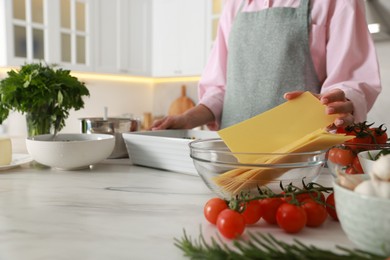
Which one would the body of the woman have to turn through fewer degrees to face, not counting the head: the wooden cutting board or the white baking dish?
the white baking dish

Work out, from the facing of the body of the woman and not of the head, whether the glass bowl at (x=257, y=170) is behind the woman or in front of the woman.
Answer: in front

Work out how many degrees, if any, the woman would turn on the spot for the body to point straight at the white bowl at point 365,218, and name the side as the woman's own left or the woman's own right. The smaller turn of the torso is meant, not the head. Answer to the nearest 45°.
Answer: approximately 45° to the woman's own left

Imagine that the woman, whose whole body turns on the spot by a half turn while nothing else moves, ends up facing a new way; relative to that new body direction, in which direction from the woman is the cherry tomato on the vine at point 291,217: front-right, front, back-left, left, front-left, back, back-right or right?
back-right

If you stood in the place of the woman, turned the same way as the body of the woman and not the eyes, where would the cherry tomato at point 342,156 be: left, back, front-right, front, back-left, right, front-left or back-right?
front-left

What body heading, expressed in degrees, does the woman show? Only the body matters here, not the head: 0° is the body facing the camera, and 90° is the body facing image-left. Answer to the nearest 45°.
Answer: approximately 45°

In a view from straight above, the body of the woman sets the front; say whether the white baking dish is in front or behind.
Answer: in front

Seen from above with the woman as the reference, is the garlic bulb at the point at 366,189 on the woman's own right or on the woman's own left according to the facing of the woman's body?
on the woman's own left

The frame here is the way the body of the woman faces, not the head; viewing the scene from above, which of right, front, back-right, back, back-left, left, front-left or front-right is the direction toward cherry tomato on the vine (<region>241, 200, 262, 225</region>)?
front-left
